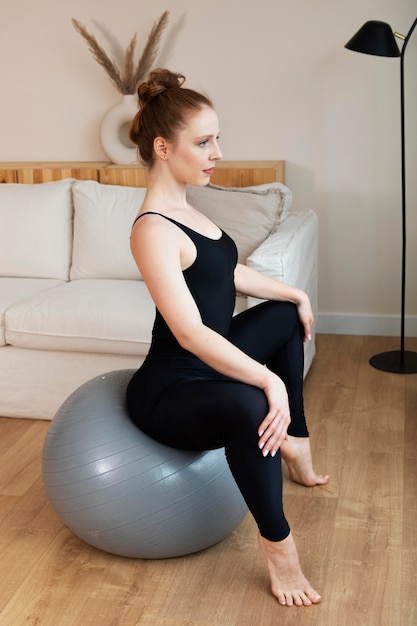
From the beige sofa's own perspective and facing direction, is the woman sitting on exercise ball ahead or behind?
ahead

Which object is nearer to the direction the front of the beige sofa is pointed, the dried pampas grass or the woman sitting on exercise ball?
the woman sitting on exercise ball

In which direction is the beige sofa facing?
toward the camera

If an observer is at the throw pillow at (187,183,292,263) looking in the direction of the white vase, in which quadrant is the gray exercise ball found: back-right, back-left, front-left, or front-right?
back-left

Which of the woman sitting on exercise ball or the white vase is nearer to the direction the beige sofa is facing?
the woman sitting on exercise ball

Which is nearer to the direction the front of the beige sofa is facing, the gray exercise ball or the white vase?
the gray exercise ball

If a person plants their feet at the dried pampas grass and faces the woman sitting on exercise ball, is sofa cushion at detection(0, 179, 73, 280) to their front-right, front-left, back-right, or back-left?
front-right

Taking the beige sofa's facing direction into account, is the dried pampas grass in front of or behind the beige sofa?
behind

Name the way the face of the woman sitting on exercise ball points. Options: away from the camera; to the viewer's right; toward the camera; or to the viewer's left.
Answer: to the viewer's right

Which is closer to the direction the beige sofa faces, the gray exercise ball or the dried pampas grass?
the gray exercise ball

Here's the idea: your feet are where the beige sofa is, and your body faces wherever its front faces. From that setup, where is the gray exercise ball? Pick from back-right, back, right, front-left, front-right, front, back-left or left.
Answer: front

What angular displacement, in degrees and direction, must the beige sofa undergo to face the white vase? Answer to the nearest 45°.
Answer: approximately 180°
